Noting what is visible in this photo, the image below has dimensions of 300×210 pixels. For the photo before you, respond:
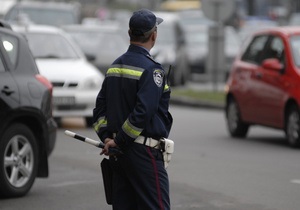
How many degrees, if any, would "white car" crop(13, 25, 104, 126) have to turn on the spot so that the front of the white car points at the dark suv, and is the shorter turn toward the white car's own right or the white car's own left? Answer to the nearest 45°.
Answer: approximately 45° to the white car's own right

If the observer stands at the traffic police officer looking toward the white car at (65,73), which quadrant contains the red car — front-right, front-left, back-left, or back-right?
front-right

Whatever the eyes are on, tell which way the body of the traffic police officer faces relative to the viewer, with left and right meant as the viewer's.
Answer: facing away from the viewer and to the right of the viewer

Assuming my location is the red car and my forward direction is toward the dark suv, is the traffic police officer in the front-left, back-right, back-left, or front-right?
front-left

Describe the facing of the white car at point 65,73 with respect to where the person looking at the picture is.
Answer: facing the viewer and to the right of the viewer

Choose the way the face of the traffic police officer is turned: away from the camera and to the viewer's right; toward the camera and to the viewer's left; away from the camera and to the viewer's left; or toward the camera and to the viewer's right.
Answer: away from the camera and to the viewer's right
